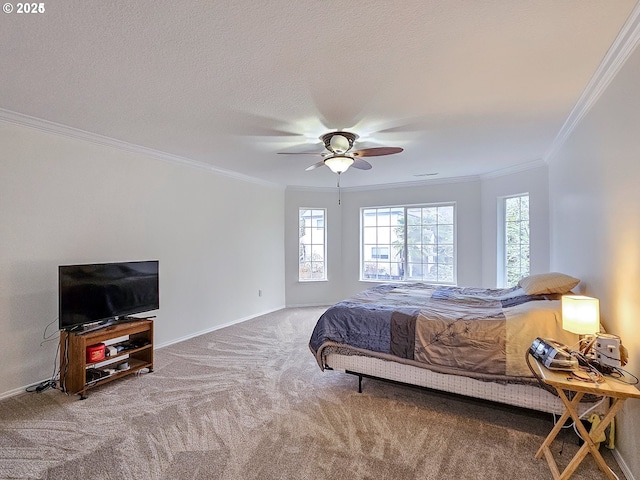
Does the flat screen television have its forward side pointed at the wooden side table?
yes

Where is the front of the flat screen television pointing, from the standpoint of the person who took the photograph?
facing the viewer and to the right of the viewer

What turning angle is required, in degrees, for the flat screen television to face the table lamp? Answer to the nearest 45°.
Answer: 0° — it already faces it

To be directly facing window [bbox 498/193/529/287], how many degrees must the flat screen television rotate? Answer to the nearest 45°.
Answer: approximately 45° to its left

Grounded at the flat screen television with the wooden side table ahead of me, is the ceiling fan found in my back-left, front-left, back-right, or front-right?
front-left

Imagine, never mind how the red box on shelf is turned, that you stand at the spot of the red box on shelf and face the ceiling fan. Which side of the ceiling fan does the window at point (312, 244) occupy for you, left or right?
left

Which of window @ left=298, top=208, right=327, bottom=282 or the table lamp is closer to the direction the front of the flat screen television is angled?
the table lamp

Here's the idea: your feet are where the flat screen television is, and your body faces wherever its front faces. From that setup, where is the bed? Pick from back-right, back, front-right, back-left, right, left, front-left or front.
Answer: front

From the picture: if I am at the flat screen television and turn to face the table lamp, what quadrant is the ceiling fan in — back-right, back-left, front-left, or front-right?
front-left

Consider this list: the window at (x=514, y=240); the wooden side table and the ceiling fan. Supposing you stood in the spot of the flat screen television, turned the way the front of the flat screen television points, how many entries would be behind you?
0

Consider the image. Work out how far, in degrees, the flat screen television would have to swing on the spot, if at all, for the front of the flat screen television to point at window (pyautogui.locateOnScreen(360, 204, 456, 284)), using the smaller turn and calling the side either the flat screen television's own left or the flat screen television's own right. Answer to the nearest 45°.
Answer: approximately 45° to the flat screen television's own left

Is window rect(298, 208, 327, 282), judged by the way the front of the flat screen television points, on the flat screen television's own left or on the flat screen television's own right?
on the flat screen television's own left

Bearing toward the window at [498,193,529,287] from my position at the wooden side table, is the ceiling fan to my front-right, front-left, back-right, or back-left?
front-left
